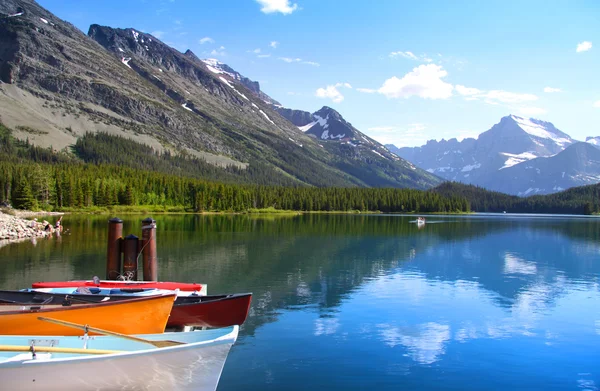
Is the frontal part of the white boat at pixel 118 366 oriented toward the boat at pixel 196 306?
no

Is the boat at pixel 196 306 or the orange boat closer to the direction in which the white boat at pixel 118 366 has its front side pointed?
the boat

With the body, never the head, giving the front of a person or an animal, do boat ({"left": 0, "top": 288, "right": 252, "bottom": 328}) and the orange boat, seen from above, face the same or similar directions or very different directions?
same or similar directions

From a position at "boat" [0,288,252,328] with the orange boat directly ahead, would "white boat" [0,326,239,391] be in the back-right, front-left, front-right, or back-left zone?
front-left

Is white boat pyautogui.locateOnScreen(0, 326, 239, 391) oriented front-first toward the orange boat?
no

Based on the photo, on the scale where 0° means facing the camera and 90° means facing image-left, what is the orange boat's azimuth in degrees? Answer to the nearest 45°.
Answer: approximately 270°

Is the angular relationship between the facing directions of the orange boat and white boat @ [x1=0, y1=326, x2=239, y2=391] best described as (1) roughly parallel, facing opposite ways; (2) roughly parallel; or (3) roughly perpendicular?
roughly parallel

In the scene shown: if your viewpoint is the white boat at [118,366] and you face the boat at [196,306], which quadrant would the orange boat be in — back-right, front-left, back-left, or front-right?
front-left

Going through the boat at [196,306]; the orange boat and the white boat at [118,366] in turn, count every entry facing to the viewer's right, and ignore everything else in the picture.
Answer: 3

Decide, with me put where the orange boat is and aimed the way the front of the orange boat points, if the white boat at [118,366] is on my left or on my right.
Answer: on my right

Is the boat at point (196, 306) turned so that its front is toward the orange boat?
no

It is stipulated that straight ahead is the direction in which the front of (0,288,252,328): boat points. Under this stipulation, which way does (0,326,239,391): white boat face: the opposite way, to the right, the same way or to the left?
the same way

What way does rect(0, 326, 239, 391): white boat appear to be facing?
to the viewer's right

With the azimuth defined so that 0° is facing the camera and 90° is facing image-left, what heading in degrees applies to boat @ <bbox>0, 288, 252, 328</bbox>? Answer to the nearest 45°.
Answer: approximately 270°

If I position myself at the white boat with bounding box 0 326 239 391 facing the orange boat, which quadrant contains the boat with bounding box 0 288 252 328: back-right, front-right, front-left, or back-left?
front-right
